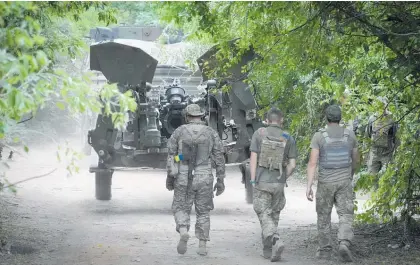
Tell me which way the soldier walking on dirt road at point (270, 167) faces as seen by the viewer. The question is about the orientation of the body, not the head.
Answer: away from the camera

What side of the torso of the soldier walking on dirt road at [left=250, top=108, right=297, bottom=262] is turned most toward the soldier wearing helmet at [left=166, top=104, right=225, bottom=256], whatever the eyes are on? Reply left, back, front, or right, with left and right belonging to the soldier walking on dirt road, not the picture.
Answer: left

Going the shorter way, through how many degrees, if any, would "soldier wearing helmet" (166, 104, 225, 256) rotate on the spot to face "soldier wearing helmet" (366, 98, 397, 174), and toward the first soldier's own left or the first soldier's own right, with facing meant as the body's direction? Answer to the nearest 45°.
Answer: approximately 45° to the first soldier's own right

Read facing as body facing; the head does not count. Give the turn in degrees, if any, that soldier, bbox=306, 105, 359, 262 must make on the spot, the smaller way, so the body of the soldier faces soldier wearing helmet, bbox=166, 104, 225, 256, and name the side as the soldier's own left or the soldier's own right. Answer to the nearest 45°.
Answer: approximately 90° to the soldier's own left

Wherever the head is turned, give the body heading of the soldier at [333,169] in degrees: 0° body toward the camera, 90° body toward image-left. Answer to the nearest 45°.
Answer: approximately 180°

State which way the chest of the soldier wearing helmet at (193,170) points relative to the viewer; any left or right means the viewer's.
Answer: facing away from the viewer

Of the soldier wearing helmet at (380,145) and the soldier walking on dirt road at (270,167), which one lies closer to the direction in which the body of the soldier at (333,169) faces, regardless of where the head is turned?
the soldier wearing helmet

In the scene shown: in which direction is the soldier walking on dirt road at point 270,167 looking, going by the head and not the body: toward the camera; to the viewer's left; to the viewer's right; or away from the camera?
away from the camera
